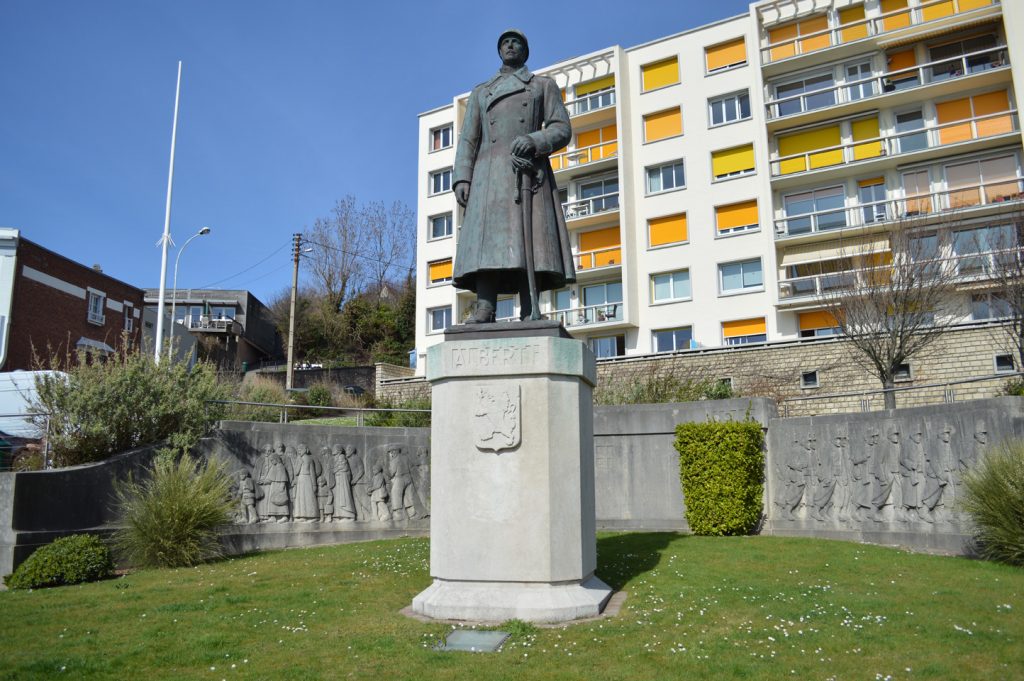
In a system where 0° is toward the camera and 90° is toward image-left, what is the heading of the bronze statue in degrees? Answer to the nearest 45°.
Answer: approximately 0°

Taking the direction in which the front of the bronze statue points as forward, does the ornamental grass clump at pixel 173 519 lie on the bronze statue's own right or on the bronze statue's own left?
on the bronze statue's own right

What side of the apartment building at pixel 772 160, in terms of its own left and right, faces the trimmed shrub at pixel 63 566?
front

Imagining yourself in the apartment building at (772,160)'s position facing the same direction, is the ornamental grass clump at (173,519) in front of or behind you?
in front

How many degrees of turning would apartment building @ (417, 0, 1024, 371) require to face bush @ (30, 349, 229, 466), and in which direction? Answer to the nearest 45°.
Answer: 0° — it already faces it

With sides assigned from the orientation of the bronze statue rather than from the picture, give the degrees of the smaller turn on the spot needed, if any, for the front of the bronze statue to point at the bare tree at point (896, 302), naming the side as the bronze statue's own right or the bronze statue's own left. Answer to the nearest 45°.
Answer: approximately 135° to the bronze statue's own left

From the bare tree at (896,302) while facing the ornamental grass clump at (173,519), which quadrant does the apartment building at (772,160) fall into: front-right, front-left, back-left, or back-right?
back-right

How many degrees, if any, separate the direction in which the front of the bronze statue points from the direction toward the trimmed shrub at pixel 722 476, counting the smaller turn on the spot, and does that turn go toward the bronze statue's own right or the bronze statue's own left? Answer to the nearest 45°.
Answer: approximately 135° to the bronze statue's own left

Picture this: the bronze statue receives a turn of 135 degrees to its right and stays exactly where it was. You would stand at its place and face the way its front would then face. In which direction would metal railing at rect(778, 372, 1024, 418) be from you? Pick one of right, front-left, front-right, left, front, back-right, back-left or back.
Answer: right

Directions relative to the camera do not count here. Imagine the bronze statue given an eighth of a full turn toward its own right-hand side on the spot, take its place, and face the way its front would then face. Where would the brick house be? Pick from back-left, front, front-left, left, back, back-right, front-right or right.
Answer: right

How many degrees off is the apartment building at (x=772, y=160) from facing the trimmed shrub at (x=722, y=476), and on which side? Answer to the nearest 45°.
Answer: approximately 45° to its left

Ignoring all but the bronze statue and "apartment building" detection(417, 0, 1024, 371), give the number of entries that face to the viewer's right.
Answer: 0
